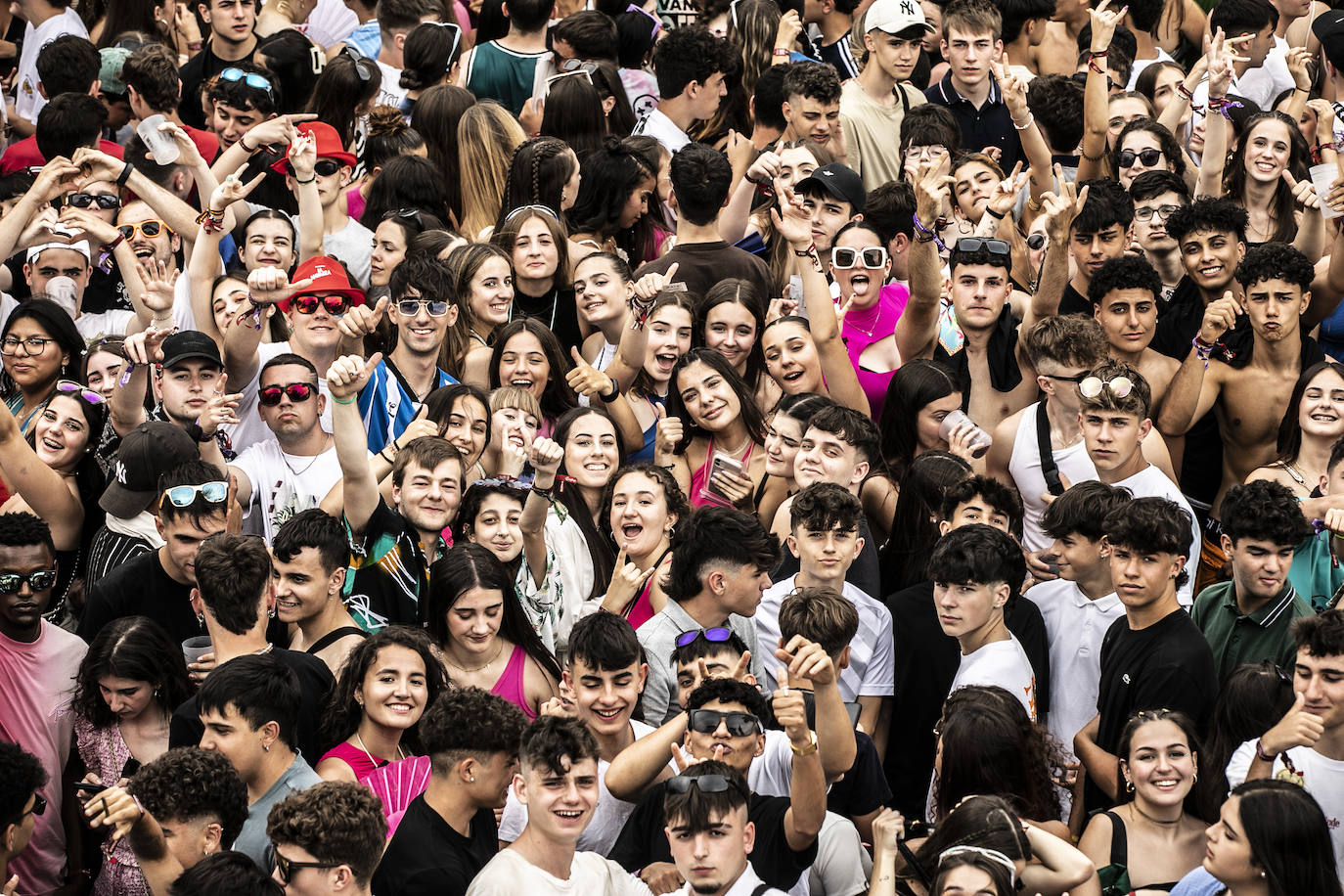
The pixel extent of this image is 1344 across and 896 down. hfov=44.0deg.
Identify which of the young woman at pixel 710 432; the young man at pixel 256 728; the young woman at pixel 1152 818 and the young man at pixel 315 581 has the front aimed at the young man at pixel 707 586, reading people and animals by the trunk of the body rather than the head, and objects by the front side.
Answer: the young woman at pixel 710 432

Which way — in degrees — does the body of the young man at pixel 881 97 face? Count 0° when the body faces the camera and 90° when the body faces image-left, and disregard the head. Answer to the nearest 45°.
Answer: approximately 315°

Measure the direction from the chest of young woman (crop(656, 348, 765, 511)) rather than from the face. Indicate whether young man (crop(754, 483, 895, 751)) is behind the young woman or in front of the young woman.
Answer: in front

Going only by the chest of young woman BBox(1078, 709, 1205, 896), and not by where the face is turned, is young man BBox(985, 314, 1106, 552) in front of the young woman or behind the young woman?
behind

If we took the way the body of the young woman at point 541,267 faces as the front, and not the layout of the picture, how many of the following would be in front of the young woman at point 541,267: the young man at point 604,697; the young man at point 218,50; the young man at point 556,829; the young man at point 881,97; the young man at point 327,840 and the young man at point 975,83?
3

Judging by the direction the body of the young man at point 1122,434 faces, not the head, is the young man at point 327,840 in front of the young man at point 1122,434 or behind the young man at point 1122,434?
in front

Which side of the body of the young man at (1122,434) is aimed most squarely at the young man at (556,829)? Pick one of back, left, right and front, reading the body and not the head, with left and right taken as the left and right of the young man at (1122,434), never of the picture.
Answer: front

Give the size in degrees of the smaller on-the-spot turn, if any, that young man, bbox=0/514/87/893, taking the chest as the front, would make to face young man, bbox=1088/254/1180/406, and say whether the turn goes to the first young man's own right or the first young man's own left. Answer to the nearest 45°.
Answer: approximately 90° to the first young man's own left
